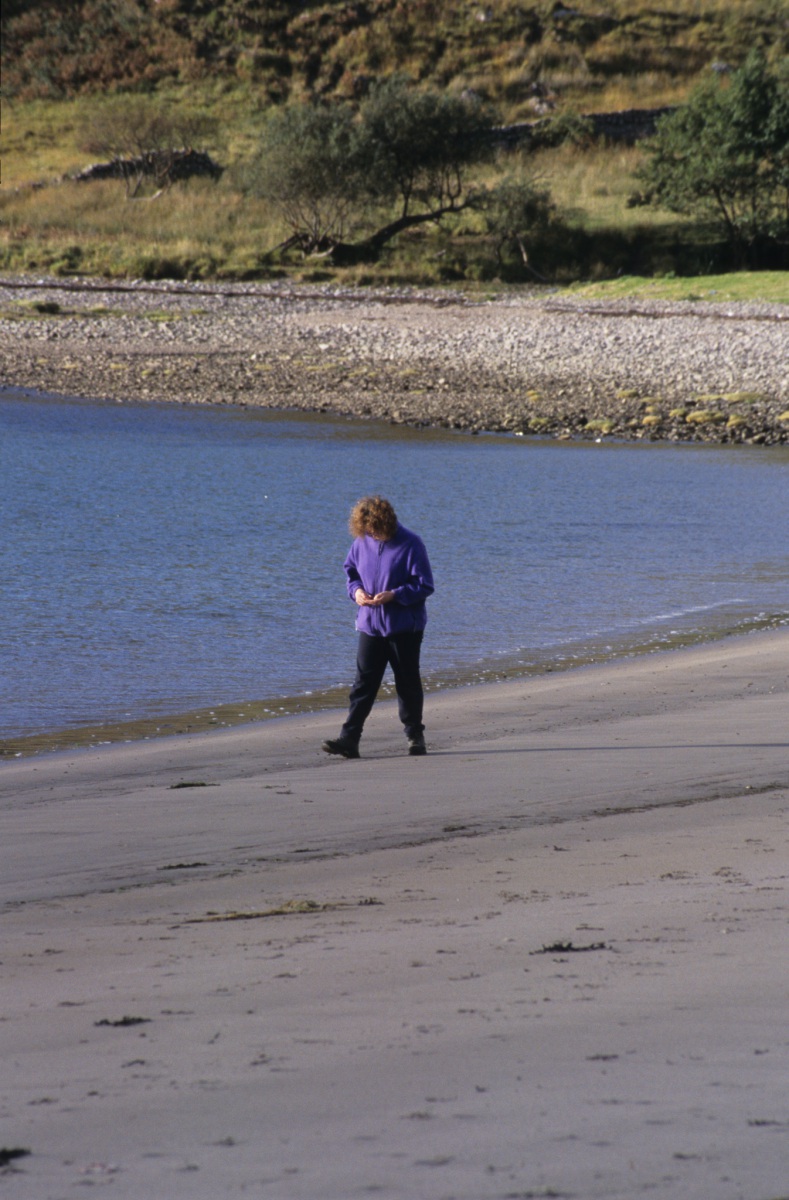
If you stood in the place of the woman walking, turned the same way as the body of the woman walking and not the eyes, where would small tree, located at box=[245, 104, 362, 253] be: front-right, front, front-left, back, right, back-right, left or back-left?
back-right

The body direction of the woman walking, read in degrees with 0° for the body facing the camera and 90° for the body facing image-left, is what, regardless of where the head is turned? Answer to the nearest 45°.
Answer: approximately 45°

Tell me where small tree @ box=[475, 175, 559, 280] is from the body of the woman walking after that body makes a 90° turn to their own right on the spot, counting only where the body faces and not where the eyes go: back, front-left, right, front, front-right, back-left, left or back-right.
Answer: front-right

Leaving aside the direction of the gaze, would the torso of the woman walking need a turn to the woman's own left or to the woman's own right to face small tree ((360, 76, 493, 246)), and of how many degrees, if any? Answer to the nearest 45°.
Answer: approximately 135° to the woman's own right
